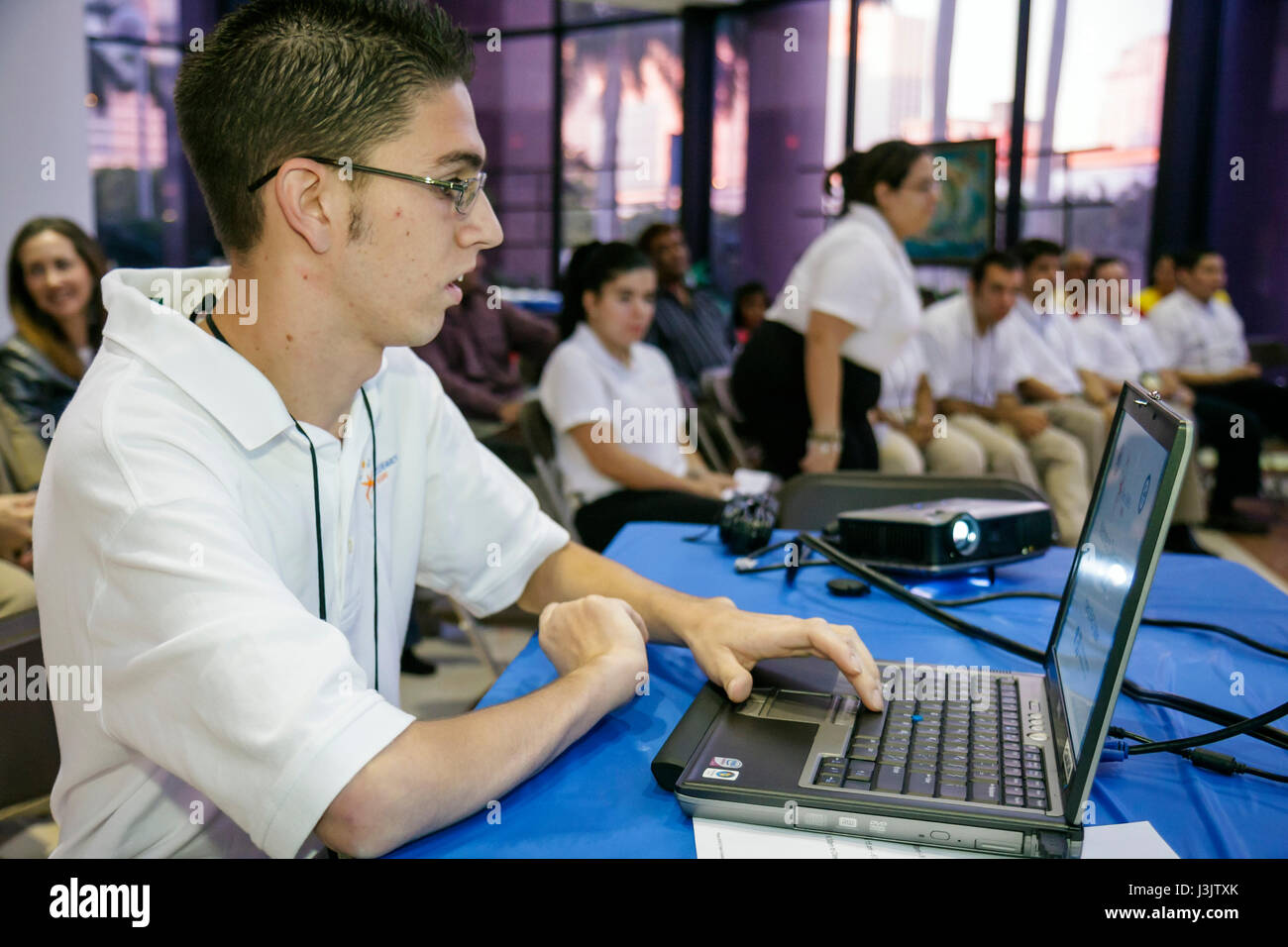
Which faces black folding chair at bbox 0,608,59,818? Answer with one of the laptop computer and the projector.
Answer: the laptop computer

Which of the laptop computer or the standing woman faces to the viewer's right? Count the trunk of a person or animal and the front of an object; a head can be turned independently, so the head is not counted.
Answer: the standing woman

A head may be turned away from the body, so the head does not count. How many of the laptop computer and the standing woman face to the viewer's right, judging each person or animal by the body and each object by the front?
1

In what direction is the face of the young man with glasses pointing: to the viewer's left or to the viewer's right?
to the viewer's right

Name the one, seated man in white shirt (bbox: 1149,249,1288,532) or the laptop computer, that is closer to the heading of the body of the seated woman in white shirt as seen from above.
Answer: the laptop computer

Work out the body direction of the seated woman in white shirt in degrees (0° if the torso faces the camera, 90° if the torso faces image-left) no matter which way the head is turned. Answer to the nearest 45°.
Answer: approximately 315°

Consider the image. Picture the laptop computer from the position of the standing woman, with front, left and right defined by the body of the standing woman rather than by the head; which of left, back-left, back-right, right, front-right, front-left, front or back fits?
right

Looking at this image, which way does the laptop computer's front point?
to the viewer's left

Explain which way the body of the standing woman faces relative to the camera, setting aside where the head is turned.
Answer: to the viewer's right

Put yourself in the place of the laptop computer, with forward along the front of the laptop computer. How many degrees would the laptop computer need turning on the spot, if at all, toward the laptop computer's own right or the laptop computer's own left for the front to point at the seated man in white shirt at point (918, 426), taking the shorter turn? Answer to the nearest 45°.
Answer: approximately 90° to the laptop computer's own right

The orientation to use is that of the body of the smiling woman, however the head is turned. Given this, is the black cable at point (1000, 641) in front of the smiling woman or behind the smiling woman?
in front

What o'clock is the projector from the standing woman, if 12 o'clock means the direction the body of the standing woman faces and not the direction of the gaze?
The projector is roughly at 3 o'clock from the standing woman.
